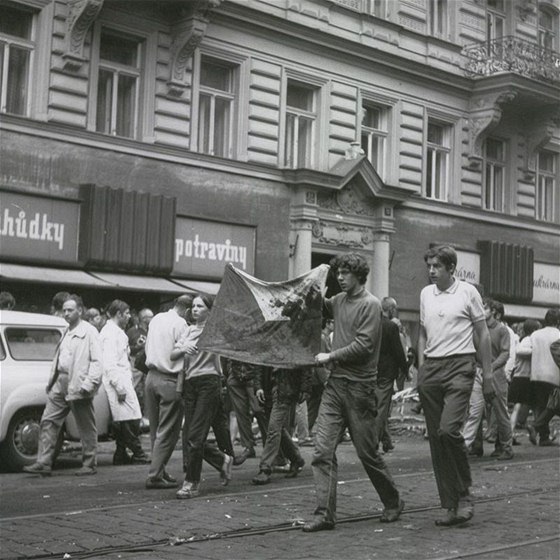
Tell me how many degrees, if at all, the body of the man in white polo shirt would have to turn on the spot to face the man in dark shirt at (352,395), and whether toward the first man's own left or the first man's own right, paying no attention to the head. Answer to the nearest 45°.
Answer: approximately 45° to the first man's own right

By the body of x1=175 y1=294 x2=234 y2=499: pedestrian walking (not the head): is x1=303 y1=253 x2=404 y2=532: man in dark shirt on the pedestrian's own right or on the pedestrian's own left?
on the pedestrian's own left

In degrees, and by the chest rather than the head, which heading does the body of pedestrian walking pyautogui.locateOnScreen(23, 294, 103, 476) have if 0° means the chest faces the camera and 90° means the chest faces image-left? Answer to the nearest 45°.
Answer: approximately 45°
